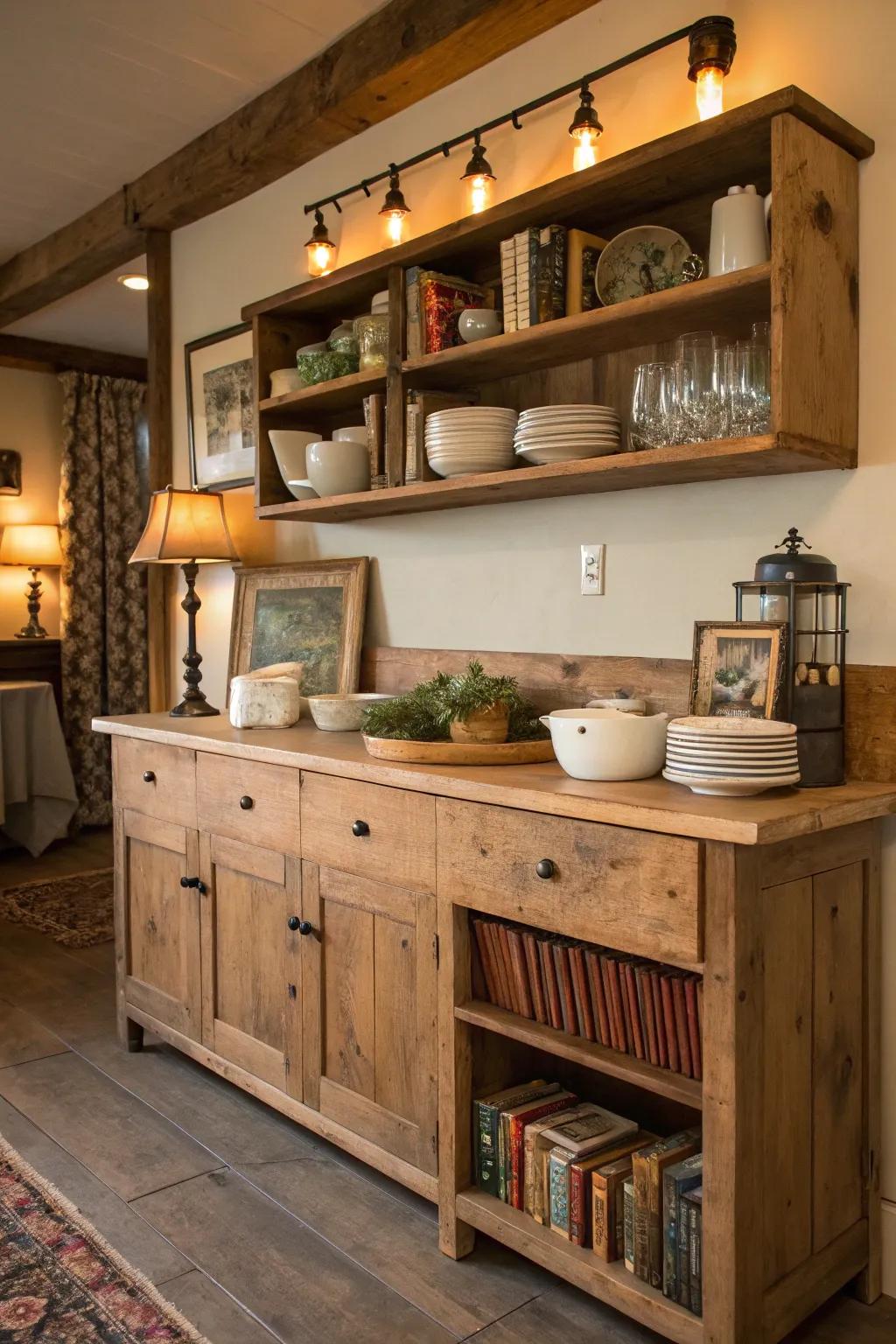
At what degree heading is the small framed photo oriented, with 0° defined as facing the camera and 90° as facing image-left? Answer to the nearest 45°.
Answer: approximately 0°

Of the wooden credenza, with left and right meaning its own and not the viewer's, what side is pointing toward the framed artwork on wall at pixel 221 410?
right

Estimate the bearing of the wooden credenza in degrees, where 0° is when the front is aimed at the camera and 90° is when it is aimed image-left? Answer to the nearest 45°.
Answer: approximately 45°

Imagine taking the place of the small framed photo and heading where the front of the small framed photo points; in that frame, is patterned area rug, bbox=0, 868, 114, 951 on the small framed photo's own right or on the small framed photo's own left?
on the small framed photo's own right

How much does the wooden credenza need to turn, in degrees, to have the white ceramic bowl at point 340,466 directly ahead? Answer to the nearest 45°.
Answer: approximately 90° to its right

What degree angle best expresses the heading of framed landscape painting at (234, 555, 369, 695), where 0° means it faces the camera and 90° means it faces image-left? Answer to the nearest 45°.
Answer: approximately 45°

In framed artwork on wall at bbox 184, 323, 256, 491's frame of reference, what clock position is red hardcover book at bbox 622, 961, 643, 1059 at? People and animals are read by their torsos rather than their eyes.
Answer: The red hardcover book is roughly at 10 o'clock from the framed artwork on wall.

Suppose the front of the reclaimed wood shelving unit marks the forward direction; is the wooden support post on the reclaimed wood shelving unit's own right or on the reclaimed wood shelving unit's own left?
on the reclaimed wood shelving unit's own right

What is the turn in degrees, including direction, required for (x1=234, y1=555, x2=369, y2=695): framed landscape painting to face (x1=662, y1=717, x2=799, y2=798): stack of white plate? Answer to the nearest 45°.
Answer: approximately 45° to its left
